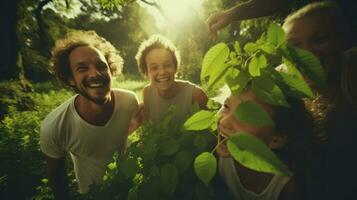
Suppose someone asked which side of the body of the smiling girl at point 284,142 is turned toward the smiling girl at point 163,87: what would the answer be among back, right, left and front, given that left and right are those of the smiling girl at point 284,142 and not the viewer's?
right

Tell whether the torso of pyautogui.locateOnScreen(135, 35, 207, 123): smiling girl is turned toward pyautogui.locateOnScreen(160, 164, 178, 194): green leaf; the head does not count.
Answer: yes

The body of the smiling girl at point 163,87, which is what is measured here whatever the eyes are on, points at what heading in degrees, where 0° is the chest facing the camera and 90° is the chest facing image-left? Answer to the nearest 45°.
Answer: approximately 0°

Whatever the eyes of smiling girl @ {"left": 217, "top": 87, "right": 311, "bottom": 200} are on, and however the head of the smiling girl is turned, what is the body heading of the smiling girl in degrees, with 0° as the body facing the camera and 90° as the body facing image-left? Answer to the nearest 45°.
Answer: approximately 45°

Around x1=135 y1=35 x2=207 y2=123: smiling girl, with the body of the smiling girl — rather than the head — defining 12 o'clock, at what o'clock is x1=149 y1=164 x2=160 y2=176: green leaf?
The green leaf is roughly at 12 o'clock from the smiling girl.

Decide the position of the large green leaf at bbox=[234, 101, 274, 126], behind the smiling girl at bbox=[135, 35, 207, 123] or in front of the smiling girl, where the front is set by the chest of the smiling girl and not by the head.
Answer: in front

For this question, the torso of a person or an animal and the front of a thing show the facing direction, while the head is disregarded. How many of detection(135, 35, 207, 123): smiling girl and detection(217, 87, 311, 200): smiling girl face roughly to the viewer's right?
0

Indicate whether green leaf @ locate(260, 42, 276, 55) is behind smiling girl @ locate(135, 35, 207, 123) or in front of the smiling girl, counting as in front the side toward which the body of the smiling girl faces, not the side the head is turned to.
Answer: in front

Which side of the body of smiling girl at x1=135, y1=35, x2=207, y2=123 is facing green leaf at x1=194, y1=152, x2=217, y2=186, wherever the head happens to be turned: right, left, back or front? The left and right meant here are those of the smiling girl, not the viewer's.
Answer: front

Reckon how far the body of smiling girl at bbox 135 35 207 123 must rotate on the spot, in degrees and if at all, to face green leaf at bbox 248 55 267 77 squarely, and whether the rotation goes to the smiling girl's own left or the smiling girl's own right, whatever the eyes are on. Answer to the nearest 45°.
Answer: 0° — they already face it

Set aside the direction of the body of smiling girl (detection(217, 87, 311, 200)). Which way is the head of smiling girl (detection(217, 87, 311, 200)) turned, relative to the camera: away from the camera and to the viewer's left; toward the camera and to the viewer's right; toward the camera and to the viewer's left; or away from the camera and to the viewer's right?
toward the camera and to the viewer's left
